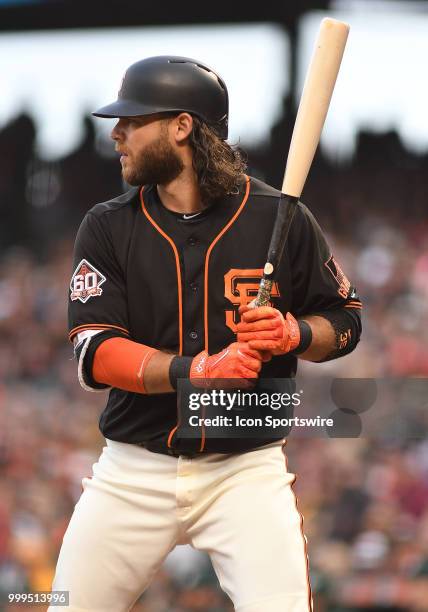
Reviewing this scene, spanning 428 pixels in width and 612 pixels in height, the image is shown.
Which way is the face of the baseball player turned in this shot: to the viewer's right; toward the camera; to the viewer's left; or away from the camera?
to the viewer's left

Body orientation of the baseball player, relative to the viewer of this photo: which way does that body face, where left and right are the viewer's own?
facing the viewer
